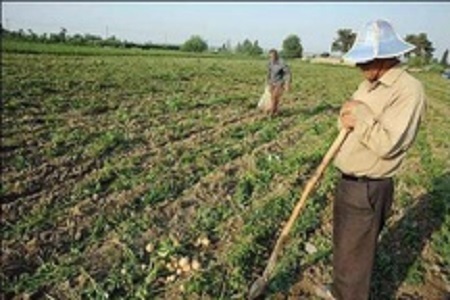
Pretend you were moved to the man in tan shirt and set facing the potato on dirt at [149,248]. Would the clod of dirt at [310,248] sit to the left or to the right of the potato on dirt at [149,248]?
right

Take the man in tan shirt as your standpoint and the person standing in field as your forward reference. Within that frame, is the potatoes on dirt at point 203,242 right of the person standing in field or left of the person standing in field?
left

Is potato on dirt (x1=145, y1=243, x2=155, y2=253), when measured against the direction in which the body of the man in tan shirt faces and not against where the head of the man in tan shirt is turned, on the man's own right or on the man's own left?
on the man's own right

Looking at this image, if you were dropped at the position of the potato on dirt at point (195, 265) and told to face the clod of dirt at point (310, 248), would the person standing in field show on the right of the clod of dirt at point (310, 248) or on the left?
left

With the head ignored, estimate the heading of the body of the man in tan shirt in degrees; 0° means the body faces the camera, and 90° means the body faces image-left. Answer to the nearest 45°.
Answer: approximately 45°

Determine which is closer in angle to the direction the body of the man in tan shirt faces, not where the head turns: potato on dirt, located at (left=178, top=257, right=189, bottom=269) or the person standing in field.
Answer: the potato on dirt

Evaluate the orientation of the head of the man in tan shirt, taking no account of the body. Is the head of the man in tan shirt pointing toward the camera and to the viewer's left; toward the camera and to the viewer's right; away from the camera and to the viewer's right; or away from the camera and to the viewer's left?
toward the camera and to the viewer's left
